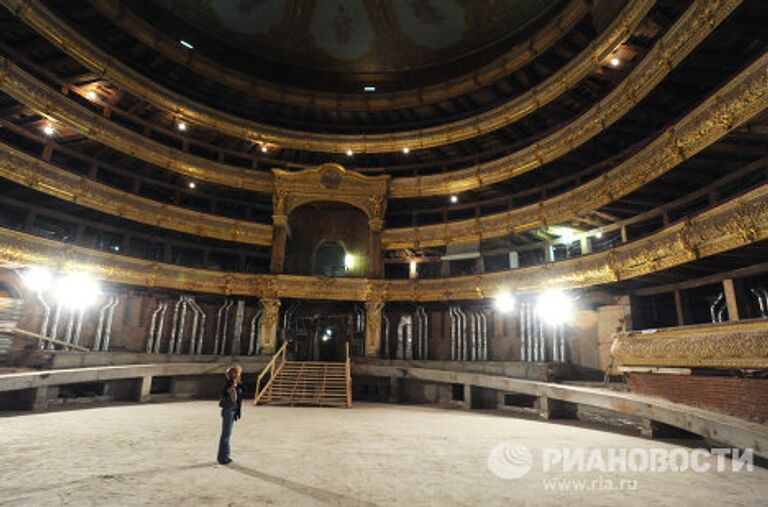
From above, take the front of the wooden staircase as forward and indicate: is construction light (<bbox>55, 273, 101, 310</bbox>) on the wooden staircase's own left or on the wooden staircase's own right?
on the wooden staircase's own right

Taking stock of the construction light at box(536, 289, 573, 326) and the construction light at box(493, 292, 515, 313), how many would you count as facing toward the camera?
2

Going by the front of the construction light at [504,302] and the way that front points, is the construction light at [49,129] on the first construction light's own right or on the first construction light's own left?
on the first construction light's own right

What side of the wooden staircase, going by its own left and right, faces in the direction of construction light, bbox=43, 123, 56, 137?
right

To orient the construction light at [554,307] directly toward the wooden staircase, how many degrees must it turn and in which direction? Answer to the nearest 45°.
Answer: approximately 45° to its right

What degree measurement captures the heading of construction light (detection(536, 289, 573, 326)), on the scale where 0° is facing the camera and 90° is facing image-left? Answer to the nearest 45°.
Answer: approximately 0°

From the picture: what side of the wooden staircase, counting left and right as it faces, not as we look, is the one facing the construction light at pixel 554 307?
left

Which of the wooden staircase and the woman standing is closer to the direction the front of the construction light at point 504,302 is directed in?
the woman standing

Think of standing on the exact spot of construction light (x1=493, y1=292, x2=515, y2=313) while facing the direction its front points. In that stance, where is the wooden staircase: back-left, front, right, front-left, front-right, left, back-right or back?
front-right

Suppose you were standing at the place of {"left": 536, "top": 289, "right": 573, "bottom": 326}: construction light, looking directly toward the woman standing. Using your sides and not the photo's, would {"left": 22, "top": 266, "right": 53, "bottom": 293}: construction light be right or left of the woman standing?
right
